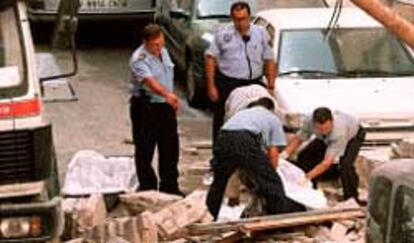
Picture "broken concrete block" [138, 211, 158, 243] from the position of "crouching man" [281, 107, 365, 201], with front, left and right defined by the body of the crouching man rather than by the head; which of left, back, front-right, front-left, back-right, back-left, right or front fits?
front

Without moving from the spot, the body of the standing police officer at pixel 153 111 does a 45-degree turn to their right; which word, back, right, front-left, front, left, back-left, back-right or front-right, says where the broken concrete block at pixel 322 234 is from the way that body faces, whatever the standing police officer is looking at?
front-left

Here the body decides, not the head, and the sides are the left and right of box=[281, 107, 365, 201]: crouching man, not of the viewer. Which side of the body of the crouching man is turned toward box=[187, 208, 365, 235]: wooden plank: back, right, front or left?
front

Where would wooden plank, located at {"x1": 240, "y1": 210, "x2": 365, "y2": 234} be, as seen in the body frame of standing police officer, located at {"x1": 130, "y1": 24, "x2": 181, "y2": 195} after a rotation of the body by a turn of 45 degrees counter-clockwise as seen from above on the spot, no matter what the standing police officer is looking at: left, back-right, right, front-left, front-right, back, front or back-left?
front-right

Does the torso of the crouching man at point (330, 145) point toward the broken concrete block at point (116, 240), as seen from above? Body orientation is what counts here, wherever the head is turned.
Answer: yes

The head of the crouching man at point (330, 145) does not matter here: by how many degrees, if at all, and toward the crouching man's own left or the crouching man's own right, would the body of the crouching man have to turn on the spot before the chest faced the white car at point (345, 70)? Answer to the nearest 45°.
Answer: approximately 135° to the crouching man's own right

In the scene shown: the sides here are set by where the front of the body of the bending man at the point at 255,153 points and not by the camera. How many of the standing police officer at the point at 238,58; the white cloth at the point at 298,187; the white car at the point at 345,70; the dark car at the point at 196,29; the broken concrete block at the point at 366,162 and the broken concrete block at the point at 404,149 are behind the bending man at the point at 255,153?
0

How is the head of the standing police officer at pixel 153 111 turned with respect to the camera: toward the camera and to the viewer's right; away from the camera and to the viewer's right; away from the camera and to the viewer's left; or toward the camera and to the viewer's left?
toward the camera and to the viewer's right

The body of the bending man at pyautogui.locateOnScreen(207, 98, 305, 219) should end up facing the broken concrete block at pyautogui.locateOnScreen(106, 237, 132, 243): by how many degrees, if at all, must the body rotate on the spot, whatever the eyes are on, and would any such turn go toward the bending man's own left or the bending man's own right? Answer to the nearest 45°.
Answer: approximately 180°

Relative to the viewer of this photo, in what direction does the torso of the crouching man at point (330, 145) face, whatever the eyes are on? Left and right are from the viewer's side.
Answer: facing the viewer and to the left of the viewer

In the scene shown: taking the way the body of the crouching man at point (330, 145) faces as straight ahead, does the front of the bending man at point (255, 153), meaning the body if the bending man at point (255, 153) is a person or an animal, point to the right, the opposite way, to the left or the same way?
the opposite way

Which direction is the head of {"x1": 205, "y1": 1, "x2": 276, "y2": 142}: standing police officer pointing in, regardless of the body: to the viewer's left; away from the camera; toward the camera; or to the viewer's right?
toward the camera

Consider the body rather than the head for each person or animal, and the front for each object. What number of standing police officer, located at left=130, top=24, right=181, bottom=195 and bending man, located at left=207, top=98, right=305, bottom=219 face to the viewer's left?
0

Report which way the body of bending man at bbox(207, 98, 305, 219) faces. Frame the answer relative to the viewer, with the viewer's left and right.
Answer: facing away from the viewer and to the right of the viewer
